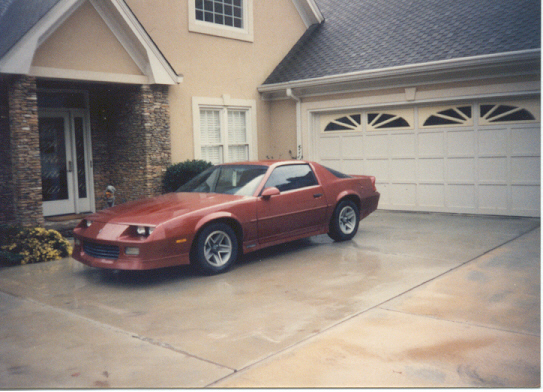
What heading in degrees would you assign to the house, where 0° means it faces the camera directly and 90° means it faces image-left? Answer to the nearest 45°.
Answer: approximately 0°

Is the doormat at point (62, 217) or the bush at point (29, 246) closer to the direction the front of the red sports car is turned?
the bush

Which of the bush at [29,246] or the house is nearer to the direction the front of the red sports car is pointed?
the bush

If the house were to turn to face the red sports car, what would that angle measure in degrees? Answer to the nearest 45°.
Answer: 0° — it already faces it

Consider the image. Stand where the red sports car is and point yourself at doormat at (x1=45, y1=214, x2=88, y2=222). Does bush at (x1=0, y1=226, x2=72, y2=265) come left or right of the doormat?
left

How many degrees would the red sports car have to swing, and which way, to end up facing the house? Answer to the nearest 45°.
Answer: approximately 135° to its right

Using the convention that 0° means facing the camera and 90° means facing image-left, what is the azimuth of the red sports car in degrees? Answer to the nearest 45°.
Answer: approximately 45°

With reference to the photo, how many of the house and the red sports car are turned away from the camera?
0

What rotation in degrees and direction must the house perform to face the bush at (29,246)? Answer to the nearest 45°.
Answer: approximately 45° to its right

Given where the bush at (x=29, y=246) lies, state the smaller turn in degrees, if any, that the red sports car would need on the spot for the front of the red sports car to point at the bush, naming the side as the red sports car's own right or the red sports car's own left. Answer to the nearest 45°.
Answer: approximately 45° to the red sports car's own right
